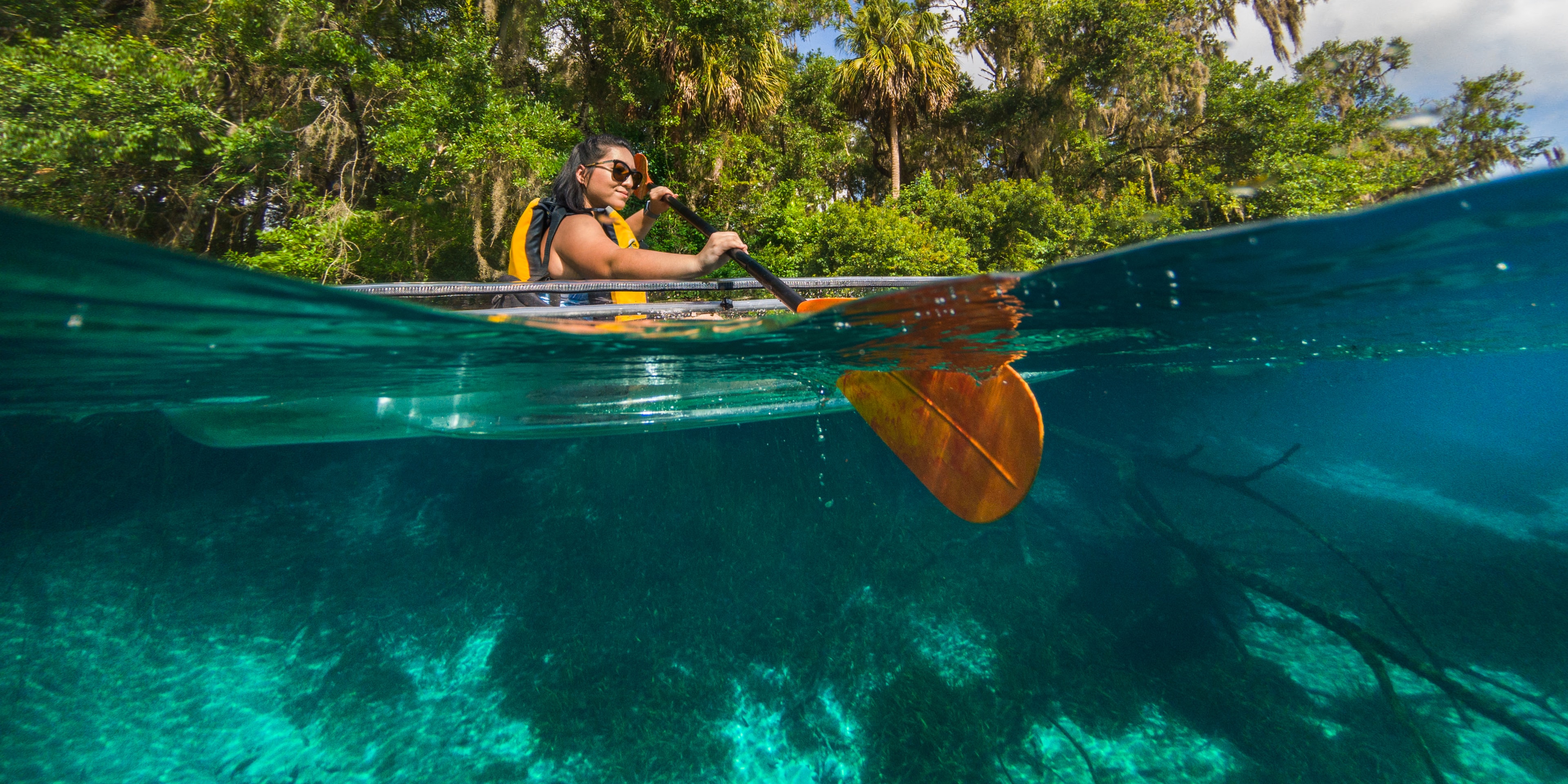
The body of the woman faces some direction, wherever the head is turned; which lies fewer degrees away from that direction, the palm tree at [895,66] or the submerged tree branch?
the submerged tree branch

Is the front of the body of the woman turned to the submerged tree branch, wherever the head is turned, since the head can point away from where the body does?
yes

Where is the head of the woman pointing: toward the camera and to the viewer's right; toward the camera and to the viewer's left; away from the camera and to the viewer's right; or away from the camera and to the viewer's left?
toward the camera and to the viewer's right

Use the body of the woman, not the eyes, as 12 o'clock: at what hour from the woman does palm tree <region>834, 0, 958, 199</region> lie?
The palm tree is roughly at 10 o'clock from the woman.

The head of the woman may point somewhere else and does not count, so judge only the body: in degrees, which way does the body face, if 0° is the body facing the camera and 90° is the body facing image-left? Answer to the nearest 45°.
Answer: approximately 270°
